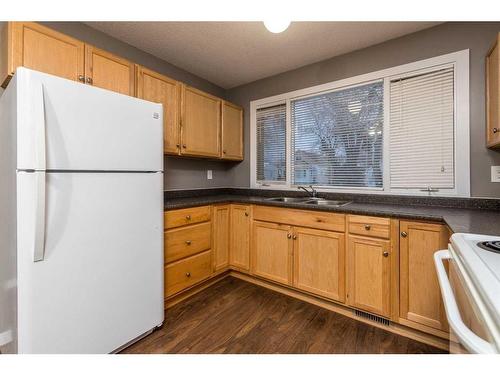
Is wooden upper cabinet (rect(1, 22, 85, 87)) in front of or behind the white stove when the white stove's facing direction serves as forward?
in front

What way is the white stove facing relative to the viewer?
to the viewer's left

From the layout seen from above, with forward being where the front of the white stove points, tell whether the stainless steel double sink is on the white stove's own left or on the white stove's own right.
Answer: on the white stove's own right

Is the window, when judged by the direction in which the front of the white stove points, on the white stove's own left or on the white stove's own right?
on the white stove's own right

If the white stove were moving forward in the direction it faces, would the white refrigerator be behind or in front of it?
in front

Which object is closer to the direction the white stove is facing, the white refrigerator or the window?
the white refrigerator
